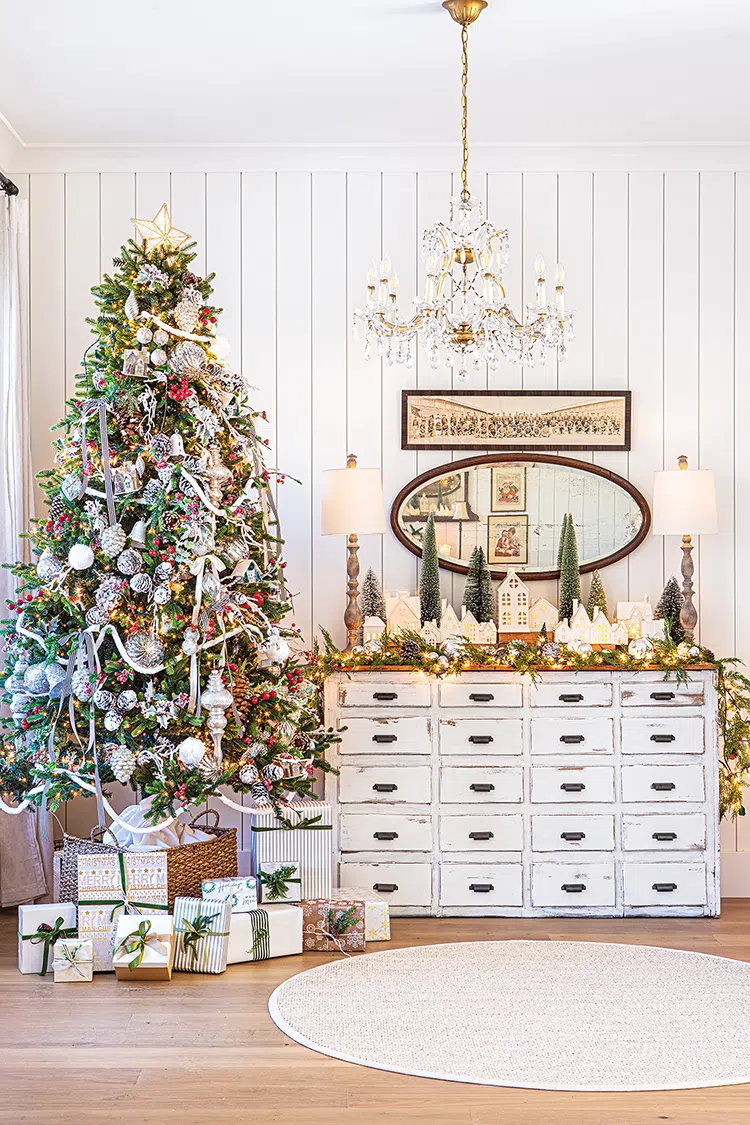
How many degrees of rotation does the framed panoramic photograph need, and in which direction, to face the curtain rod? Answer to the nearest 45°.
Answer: approximately 90° to its right

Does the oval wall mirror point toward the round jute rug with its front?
yes

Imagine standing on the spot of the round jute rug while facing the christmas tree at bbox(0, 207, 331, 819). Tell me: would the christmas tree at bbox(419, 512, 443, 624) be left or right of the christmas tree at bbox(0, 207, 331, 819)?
right

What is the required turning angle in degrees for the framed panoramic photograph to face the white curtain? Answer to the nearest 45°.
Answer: approximately 90° to its right

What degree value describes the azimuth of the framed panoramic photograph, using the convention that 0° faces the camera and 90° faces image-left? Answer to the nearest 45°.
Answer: approximately 0°

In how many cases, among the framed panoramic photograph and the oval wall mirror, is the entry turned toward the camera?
2

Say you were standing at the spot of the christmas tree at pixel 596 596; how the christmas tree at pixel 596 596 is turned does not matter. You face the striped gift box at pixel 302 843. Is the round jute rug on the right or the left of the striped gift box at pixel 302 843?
left
